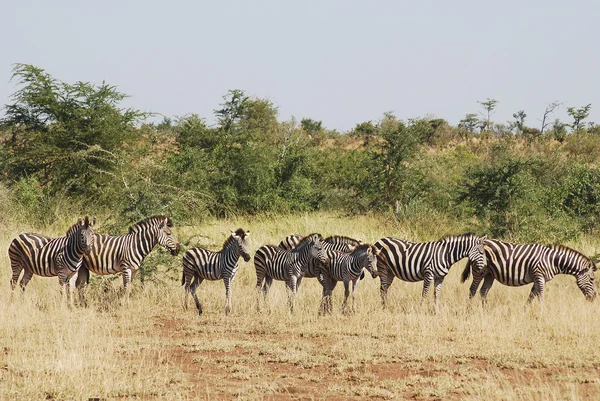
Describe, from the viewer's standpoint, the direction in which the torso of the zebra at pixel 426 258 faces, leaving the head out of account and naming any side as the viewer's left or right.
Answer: facing to the right of the viewer

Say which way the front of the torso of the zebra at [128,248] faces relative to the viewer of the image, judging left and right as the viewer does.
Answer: facing to the right of the viewer

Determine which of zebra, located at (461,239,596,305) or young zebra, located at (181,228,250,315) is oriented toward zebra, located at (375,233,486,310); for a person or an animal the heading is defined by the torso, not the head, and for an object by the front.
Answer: the young zebra

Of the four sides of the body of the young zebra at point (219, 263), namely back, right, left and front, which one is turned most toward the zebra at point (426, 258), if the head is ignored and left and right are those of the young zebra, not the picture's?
front

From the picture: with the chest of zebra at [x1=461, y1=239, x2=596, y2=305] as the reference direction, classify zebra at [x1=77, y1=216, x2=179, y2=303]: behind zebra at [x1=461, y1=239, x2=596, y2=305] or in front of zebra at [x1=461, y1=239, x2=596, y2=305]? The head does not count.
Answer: behind

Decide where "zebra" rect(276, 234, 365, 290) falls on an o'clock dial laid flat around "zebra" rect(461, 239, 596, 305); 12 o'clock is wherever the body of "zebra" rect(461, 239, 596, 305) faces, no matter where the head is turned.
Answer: "zebra" rect(276, 234, 365, 290) is roughly at 6 o'clock from "zebra" rect(461, 239, 596, 305).

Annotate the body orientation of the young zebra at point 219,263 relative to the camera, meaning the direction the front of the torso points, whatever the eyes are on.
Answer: to the viewer's right

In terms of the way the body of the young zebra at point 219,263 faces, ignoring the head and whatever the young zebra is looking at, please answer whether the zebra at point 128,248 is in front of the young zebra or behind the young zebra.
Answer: behind

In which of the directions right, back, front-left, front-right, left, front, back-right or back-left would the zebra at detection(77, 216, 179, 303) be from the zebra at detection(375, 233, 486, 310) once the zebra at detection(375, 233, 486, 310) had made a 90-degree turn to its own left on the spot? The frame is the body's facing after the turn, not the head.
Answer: left

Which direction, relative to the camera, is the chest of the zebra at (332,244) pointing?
to the viewer's right

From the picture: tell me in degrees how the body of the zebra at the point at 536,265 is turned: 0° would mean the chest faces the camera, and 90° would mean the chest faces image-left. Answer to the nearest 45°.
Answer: approximately 270°

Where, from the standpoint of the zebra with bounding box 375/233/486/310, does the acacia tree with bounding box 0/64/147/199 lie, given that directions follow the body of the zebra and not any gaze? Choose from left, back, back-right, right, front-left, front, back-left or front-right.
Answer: back-left

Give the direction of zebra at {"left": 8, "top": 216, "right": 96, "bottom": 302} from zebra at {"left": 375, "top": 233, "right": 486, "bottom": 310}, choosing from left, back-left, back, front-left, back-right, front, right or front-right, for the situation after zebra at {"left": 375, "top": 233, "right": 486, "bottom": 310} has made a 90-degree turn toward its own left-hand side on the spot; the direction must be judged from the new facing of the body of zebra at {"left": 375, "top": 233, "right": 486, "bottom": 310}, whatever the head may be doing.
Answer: left
